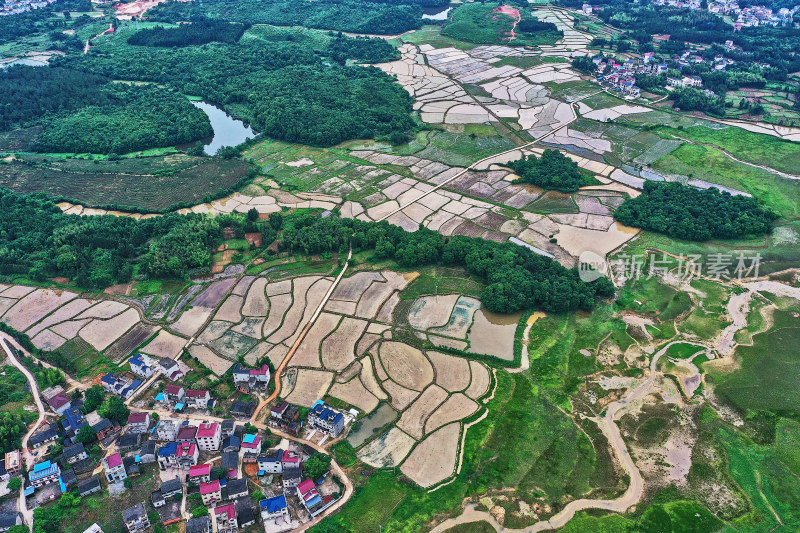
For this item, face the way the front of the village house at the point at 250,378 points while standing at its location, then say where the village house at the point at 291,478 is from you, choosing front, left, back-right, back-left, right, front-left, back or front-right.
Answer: front

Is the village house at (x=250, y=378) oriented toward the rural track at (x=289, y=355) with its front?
no

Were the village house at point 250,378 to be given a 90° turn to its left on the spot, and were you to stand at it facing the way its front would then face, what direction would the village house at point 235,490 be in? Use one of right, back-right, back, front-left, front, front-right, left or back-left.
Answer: right

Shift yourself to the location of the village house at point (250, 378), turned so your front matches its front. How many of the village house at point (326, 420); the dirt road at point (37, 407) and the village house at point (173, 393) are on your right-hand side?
2

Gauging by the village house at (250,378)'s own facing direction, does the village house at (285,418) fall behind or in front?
in front

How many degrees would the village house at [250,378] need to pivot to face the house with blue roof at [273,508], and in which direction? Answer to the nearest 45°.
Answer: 0° — it already faces it

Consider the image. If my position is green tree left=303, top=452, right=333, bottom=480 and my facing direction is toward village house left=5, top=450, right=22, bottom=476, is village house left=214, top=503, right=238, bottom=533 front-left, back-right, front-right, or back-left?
front-left

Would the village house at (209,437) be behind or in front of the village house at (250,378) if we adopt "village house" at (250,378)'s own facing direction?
in front

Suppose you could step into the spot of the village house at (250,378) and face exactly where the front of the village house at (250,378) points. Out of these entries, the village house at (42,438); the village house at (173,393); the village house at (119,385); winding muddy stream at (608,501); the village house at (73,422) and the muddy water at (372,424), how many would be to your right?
4

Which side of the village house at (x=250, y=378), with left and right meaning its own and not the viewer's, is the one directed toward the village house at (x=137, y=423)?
right

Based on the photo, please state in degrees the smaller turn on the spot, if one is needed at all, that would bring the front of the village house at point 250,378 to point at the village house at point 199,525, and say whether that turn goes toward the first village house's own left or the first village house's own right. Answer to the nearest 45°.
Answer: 0° — it already faces it

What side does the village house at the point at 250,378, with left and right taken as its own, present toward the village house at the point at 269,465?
front

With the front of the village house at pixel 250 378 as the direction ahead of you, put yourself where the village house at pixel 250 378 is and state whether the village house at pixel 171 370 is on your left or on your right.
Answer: on your right

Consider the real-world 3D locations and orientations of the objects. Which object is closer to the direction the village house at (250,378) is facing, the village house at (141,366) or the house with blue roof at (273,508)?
the house with blue roof

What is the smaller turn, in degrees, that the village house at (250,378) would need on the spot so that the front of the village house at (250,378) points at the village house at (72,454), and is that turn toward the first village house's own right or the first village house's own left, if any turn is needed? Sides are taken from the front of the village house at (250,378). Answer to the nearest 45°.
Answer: approximately 90° to the first village house's own right

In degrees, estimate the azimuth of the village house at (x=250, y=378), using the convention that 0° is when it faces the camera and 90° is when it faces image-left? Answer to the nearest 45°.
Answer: approximately 0°

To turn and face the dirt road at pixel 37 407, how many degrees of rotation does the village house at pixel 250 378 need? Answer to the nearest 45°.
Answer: approximately 90° to its right

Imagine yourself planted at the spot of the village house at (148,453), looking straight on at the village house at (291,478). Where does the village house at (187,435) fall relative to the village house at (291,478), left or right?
left

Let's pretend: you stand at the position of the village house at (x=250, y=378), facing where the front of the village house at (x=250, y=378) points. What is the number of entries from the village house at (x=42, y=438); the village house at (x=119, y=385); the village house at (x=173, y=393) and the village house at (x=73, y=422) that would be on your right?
4
